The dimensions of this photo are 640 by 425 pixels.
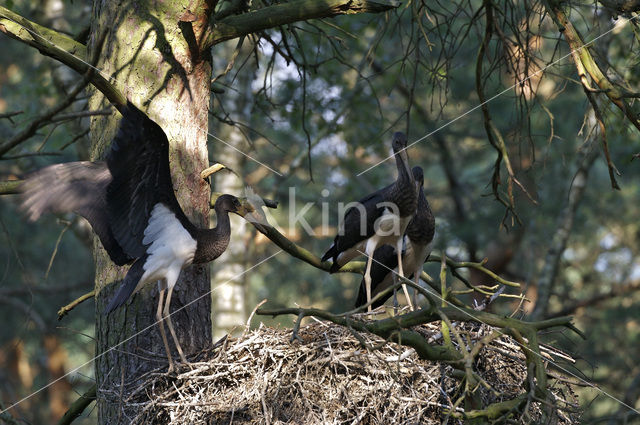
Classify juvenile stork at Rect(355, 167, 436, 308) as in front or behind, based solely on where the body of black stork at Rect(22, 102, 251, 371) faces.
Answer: in front

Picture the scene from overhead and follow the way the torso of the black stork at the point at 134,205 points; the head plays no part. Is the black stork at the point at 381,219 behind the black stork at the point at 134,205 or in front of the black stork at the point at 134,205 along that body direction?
in front

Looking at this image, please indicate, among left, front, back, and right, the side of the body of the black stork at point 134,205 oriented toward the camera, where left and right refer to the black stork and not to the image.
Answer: right
